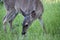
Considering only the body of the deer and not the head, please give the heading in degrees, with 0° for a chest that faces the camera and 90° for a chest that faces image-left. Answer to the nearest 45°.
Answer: approximately 315°
